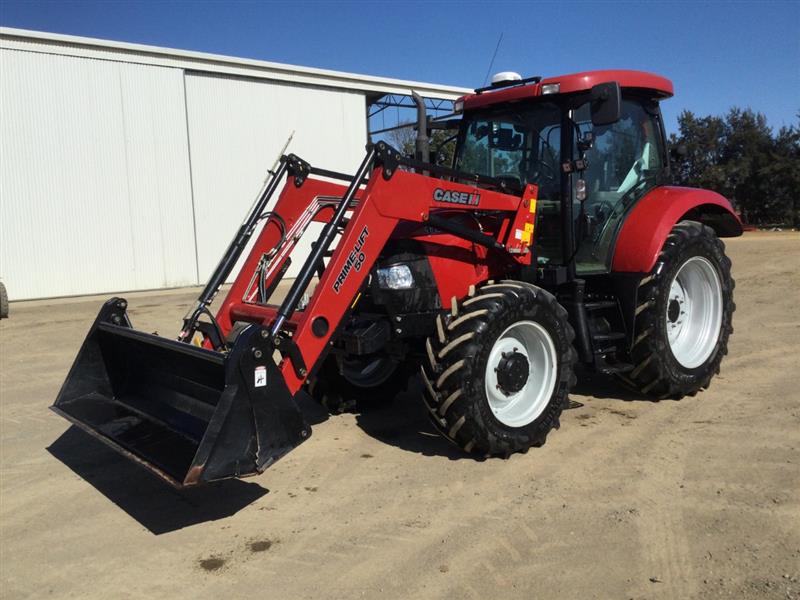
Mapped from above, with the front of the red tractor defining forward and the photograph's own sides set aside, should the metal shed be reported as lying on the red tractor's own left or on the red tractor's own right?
on the red tractor's own right

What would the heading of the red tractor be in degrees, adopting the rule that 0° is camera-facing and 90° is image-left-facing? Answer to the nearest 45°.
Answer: approximately 45°

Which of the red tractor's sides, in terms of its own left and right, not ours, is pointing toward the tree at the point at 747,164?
back
